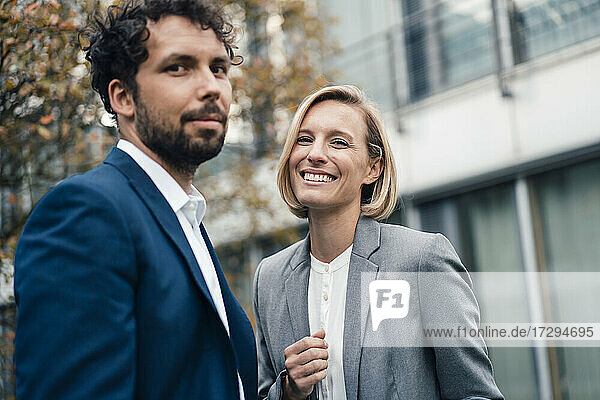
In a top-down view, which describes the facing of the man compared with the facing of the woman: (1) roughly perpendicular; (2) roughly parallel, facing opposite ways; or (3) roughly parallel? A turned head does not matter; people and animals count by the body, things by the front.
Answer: roughly perpendicular

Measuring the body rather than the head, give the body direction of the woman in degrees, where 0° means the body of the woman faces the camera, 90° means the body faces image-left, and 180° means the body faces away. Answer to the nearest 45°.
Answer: approximately 45°

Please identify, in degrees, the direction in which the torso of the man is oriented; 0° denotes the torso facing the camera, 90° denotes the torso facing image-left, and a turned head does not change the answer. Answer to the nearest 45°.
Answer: approximately 315°

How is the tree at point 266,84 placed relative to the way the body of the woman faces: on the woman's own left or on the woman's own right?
on the woman's own right

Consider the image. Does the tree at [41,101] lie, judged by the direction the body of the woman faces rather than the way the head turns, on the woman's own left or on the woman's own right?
on the woman's own right
